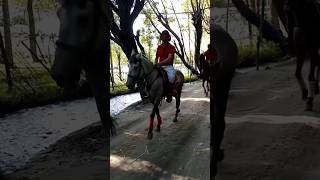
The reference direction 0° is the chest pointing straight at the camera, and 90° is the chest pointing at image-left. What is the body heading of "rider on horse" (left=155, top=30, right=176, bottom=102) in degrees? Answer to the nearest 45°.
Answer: approximately 45°

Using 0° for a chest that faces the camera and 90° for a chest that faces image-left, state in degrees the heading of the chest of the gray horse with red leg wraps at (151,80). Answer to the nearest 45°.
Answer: approximately 45°
